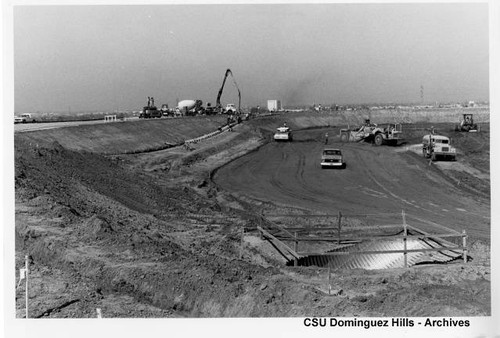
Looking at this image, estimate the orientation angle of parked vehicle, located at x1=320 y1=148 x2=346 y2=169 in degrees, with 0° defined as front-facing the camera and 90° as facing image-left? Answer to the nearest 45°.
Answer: approximately 0°

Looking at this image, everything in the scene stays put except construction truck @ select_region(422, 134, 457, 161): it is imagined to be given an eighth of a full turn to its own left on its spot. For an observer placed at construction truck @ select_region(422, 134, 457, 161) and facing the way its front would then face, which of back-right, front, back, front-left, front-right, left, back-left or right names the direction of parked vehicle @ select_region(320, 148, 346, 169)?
back-right
